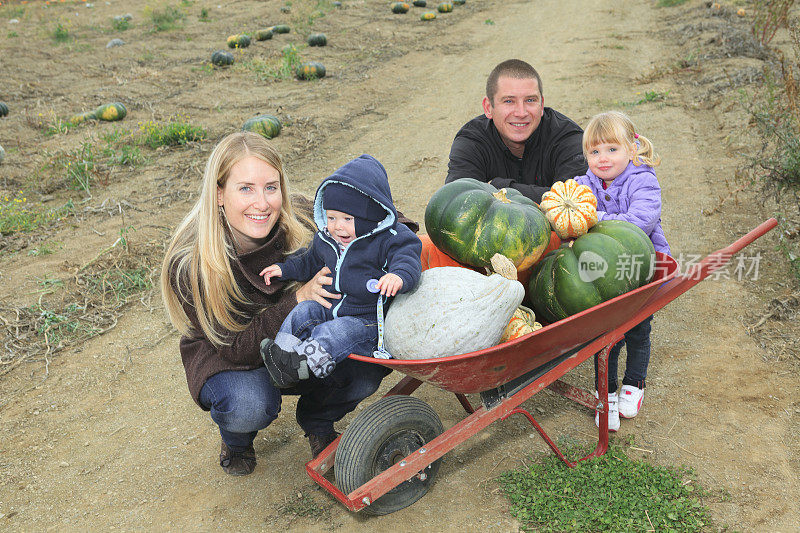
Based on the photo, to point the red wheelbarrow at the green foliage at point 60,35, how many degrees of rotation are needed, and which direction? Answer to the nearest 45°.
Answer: approximately 90° to its right

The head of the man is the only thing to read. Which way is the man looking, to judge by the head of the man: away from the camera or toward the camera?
toward the camera

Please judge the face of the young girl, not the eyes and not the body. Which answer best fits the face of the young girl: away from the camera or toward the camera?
toward the camera

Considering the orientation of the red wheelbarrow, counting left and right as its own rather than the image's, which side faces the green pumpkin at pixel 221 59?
right

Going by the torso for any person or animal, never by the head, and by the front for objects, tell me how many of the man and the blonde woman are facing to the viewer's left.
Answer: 0

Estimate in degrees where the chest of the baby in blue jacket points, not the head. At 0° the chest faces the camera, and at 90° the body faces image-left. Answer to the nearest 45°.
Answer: approximately 45°

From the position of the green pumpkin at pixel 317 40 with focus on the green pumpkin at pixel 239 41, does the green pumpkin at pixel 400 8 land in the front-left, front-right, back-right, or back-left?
back-right

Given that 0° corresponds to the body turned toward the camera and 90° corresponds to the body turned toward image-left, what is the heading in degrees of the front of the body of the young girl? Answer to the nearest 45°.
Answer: approximately 45°

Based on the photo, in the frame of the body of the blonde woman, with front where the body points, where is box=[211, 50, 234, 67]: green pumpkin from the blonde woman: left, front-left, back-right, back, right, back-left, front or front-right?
back-left

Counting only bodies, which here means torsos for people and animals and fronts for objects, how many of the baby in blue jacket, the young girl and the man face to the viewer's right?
0

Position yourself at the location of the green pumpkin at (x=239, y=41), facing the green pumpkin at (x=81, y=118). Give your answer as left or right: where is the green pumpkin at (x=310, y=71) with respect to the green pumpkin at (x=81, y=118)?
left

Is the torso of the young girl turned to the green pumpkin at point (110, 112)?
no

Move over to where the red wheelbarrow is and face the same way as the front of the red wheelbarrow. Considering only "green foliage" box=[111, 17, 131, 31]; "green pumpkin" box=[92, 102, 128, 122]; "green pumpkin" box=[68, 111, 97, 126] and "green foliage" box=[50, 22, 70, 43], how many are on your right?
4

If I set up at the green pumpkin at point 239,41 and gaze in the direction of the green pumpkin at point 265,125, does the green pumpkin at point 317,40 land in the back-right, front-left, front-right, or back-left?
front-left

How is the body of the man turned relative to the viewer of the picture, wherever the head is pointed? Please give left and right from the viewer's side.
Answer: facing the viewer

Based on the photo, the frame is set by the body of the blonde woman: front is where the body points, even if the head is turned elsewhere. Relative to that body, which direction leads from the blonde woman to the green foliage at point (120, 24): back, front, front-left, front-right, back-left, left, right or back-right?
back-left

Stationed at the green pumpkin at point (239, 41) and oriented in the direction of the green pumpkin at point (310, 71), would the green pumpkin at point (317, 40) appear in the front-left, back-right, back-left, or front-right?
front-left

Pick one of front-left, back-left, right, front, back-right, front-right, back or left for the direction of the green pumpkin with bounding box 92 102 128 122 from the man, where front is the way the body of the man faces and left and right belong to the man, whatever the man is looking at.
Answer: back-right

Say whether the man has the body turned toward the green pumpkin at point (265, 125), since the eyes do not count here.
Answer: no

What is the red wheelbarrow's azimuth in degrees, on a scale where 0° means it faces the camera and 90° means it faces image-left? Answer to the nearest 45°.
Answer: approximately 45°
